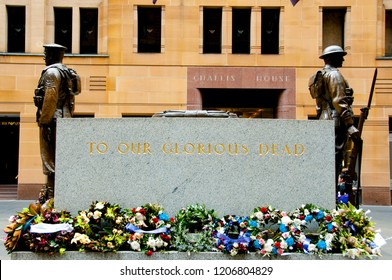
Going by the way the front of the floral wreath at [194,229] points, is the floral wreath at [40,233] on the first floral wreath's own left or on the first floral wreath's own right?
on the first floral wreath's own right

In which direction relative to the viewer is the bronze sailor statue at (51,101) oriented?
to the viewer's left

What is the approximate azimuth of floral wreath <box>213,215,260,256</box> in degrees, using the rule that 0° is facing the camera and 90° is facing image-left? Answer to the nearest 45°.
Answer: approximately 0°

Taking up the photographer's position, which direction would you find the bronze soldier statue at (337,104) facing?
facing to the right of the viewer

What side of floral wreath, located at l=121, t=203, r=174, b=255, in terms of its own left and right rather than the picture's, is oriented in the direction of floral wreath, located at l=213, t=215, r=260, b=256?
left

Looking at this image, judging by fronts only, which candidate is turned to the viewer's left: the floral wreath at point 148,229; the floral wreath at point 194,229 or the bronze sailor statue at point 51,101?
the bronze sailor statue
